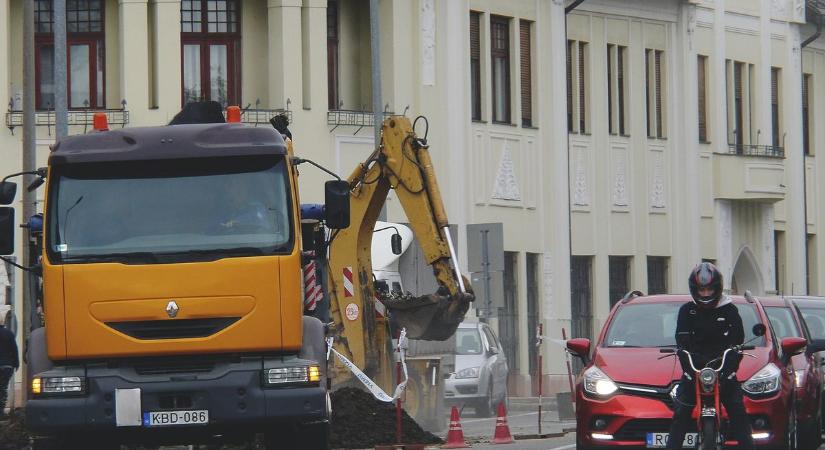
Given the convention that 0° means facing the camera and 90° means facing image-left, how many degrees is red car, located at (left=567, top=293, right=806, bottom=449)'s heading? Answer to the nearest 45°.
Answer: approximately 0°

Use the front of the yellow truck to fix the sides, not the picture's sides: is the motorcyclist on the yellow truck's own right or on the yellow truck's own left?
on the yellow truck's own left

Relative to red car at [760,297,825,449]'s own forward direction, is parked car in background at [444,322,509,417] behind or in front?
behind

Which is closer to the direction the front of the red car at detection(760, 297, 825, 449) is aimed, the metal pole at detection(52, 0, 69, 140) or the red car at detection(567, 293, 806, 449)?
the red car

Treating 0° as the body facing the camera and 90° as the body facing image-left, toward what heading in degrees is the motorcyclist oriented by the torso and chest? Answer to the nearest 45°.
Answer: approximately 0°
